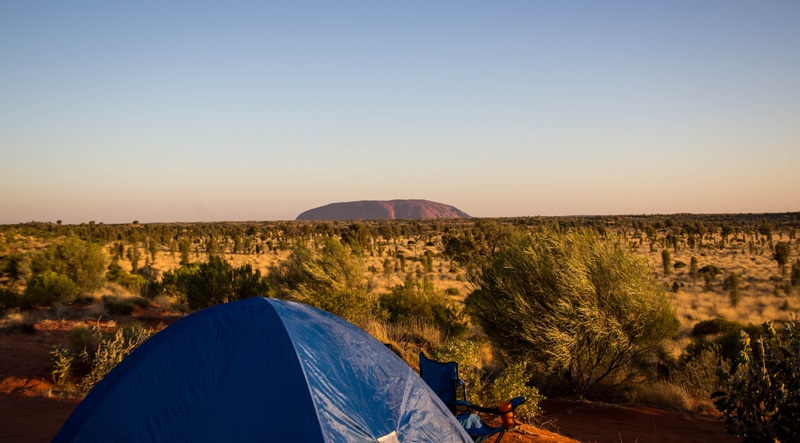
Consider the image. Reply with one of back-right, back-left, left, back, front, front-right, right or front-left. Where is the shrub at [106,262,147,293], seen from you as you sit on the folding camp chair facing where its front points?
left

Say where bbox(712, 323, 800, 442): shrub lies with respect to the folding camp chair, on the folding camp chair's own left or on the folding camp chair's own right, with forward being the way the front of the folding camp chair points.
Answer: on the folding camp chair's own right

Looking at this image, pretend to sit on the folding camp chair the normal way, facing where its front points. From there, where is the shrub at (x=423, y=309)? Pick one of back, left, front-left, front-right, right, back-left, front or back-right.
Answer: front-left

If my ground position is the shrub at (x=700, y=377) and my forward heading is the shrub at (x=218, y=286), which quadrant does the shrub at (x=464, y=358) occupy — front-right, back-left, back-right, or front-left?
front-left

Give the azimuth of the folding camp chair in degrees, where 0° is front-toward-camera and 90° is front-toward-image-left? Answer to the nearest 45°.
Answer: approximately 225°

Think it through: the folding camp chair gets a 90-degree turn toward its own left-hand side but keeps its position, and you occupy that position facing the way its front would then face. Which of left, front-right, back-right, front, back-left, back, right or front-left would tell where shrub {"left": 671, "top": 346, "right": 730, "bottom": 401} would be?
right

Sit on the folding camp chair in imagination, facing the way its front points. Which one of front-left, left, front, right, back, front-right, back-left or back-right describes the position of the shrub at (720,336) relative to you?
front

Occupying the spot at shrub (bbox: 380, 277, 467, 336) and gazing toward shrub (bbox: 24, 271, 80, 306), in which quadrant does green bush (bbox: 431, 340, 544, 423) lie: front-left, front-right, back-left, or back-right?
back-left

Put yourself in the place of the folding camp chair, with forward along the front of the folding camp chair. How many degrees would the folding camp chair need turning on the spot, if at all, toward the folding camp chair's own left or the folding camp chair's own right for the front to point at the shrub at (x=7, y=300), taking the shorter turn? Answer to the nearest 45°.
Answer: approximately 90° to the folding camp chair's own left

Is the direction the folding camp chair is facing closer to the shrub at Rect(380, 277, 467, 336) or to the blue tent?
the shrub

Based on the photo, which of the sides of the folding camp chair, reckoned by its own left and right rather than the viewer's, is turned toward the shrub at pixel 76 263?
left

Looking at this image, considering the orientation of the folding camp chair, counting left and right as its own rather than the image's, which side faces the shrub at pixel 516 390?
front

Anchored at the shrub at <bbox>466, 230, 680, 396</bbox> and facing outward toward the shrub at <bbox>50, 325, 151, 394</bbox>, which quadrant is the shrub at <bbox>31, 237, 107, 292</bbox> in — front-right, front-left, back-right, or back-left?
front-right

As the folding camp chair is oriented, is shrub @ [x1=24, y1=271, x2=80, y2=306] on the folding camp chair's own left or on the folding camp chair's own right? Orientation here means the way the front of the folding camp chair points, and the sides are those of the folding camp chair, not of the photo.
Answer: on the folding camp chair's own left

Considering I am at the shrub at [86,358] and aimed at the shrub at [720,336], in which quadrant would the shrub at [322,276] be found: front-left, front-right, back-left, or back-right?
front-left

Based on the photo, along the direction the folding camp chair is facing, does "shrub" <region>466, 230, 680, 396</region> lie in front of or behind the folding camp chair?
in front
